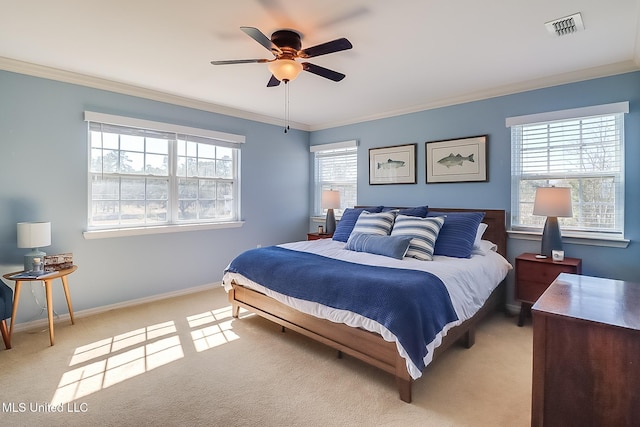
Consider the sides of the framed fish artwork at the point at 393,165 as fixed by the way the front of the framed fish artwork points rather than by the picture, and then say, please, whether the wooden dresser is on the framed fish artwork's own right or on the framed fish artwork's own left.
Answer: on the framed fish artwork's own left

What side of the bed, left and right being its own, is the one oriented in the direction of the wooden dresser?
left

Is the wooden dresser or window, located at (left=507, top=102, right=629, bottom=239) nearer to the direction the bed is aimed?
the wooden dresser

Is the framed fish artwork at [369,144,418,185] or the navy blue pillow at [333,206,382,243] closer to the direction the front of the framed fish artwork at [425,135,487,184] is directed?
the navy blue pillow

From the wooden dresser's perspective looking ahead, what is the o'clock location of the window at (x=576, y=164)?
The window is roughly at 3 o'clock from the wooden dresser.

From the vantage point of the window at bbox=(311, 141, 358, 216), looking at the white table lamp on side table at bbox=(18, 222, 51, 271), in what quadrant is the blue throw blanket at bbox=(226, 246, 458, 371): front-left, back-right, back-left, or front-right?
front-left

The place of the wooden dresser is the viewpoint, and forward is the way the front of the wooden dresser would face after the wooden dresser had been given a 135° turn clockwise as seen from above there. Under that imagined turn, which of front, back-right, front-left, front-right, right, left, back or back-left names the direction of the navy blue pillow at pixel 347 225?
left

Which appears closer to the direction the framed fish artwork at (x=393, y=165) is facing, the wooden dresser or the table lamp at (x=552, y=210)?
the wooden dresser

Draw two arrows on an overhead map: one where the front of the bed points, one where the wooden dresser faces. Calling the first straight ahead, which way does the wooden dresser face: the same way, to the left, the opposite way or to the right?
to the right

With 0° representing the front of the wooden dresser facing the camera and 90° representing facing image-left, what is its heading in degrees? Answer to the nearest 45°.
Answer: approximately 90°

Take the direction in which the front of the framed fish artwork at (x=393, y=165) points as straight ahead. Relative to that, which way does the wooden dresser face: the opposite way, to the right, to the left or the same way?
to the right

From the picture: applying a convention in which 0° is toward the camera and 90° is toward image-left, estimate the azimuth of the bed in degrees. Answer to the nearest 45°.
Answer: approximately 45°

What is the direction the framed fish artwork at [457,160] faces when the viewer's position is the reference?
facing the viewer and to the left of the viewer
